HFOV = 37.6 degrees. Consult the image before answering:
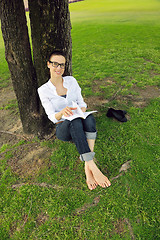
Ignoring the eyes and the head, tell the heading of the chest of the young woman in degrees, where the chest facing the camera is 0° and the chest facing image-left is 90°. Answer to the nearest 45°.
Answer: approximately 315°

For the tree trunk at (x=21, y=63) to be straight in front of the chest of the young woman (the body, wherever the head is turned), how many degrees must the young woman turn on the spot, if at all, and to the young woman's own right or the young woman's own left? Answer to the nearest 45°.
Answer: approximately 180°
